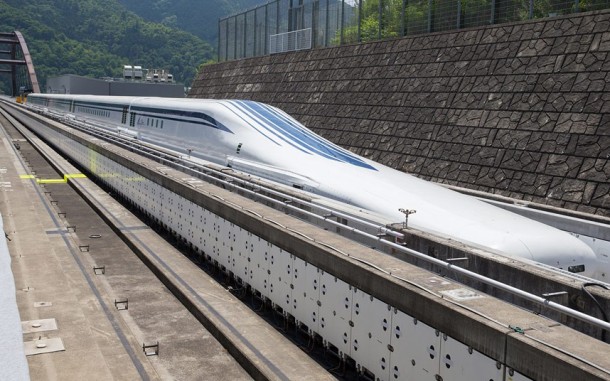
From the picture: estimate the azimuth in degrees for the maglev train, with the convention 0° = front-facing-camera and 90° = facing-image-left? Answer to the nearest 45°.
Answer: approximately 315°
